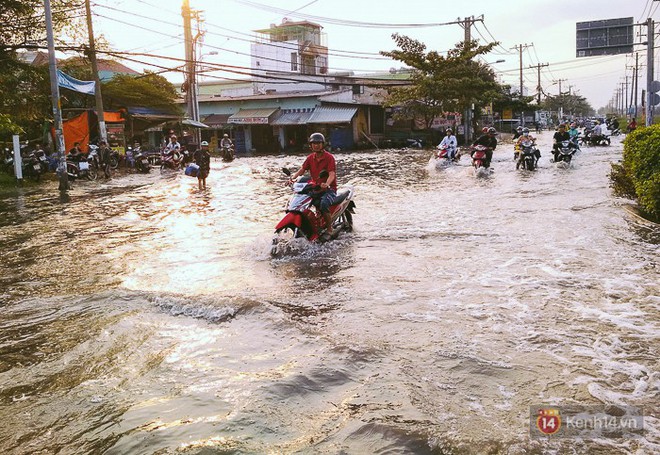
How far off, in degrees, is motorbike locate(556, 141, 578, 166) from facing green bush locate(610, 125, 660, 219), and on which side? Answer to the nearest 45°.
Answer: approximately 45° to its left

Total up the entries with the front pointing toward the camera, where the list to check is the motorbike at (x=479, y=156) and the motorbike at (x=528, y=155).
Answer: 2

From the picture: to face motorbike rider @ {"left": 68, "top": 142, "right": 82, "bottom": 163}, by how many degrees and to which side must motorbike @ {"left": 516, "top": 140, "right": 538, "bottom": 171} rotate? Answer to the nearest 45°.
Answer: approximately 90° to its right

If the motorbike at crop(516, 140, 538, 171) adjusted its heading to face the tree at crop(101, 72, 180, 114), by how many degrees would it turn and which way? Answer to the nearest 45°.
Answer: approximately 90° to its right

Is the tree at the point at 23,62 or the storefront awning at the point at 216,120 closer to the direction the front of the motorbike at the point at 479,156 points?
the tree

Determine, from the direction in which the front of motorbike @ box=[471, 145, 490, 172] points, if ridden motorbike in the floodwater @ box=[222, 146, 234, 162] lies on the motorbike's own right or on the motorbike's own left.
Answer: on the motorbike's own right

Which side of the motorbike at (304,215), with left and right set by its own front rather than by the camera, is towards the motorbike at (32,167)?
right

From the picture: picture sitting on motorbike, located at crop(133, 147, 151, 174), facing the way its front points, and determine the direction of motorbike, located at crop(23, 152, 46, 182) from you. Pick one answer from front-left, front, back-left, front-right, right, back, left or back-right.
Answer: left

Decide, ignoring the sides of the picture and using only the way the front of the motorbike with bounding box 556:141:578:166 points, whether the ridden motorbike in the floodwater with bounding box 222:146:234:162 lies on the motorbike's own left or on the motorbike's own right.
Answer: on the motorbike's own right

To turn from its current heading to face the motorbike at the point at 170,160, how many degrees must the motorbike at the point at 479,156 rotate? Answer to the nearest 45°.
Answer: approximately 90° to its right

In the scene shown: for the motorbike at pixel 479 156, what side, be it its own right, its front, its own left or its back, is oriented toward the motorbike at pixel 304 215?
front
